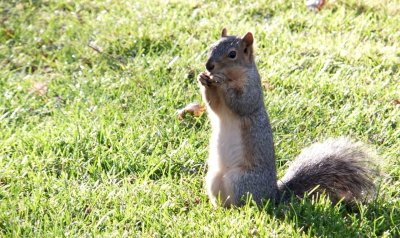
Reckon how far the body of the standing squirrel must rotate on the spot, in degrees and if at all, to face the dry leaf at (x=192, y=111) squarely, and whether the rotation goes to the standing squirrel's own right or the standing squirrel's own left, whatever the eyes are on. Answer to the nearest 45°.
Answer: approximately 90° to the standing squirrel's own right

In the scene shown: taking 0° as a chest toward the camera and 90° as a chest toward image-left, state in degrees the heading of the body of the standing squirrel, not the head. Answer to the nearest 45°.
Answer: approximately 45°
